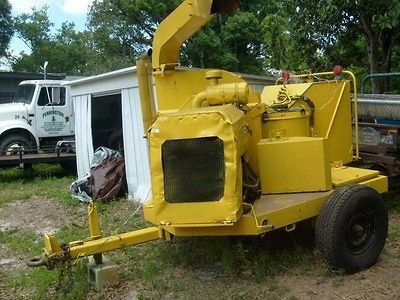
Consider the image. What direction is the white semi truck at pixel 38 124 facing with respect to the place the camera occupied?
facing to the left of the viewer

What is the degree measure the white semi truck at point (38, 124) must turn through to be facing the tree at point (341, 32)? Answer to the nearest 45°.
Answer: approximately 135° to its left

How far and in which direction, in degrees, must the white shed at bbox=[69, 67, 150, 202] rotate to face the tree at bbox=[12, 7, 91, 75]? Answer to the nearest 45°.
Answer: approximately 135° to its right

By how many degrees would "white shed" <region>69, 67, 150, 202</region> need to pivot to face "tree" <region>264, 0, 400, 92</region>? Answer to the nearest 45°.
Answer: approximately 135° to its left

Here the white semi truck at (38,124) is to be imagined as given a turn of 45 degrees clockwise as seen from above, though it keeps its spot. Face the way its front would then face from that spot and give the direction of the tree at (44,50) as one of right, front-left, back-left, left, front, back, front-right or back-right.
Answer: front-right

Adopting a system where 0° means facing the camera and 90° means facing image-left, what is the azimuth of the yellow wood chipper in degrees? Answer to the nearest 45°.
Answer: approximately 45°

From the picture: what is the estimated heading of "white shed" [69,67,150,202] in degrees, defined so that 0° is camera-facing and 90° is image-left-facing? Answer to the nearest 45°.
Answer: approximately 45°

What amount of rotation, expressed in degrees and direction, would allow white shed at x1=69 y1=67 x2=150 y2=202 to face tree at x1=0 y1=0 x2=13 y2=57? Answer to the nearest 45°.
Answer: approximately 135° to its right

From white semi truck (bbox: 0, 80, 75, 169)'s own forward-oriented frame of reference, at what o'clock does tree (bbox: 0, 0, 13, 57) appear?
The tree is roughly at 3 o'clock from the white semi truck.

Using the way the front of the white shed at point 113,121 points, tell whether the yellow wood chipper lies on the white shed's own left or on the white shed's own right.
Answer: on the white shed's own left
